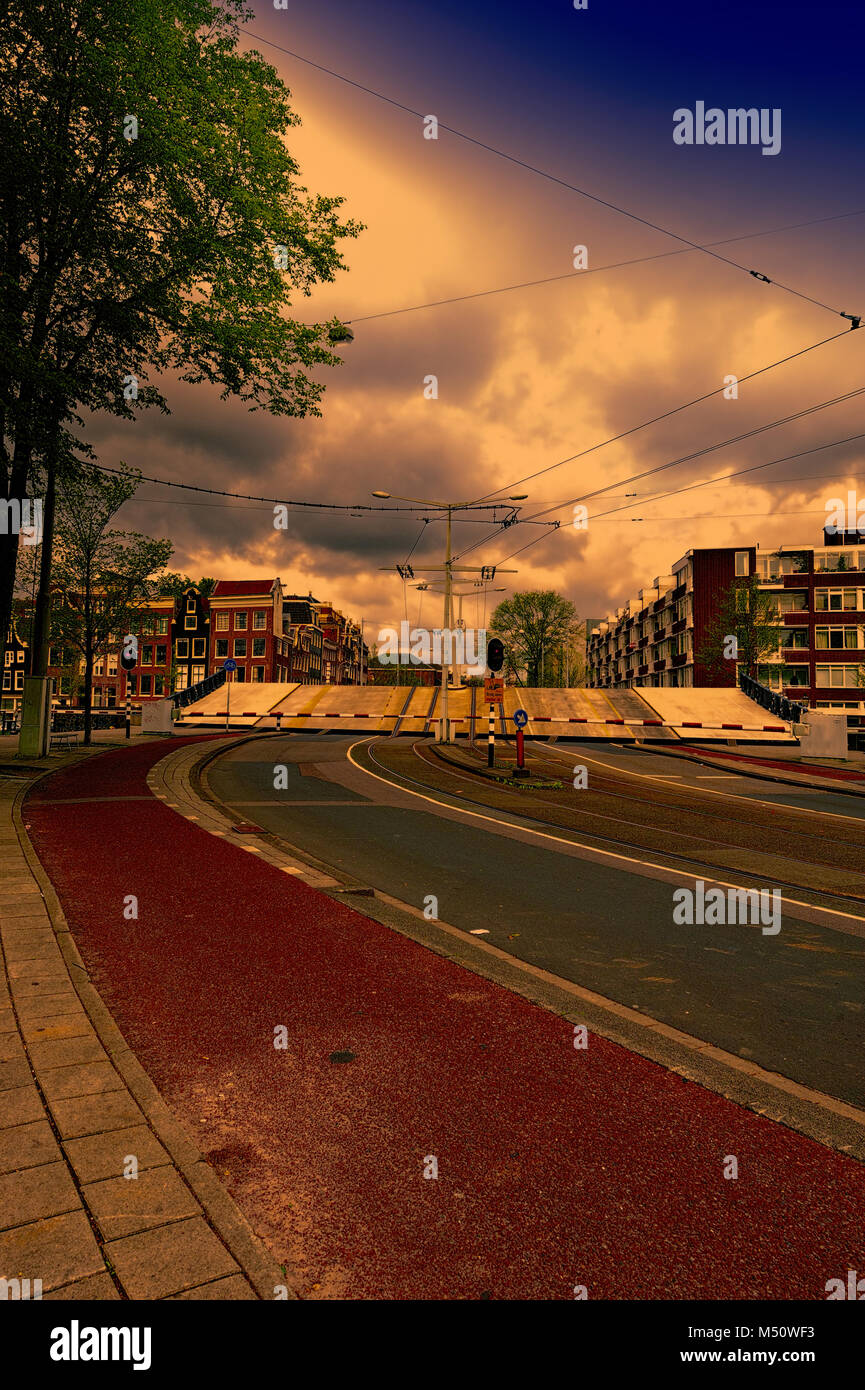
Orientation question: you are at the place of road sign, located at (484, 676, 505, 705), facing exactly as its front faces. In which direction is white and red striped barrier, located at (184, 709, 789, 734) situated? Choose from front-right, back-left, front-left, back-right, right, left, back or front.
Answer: back

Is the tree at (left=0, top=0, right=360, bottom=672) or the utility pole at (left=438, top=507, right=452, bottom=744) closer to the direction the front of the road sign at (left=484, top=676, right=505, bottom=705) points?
the tree

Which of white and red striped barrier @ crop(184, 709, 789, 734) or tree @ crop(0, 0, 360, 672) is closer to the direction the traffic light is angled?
the tree

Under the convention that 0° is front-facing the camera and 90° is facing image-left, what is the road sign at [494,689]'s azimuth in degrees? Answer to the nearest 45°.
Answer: approximately 0°

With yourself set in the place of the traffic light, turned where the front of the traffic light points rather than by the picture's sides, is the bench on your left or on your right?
on your right

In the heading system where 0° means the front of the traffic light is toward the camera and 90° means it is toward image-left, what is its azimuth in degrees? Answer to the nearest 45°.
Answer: approximately 0°

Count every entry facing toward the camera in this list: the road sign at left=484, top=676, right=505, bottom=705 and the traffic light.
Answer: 2

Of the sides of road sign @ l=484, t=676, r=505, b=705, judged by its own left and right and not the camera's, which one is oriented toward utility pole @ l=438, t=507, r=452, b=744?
back
